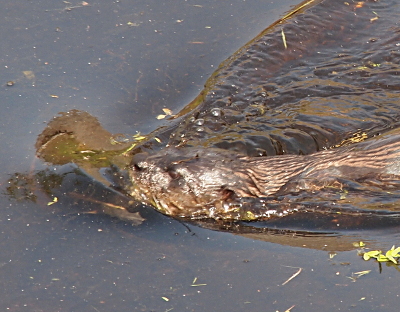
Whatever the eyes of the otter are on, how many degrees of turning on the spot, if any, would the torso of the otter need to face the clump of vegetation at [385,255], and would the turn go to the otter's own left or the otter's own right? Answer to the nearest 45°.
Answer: approximately 135° to the otter's own left

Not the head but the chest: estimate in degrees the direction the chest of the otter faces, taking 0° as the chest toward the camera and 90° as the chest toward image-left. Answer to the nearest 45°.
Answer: approximately 90°
